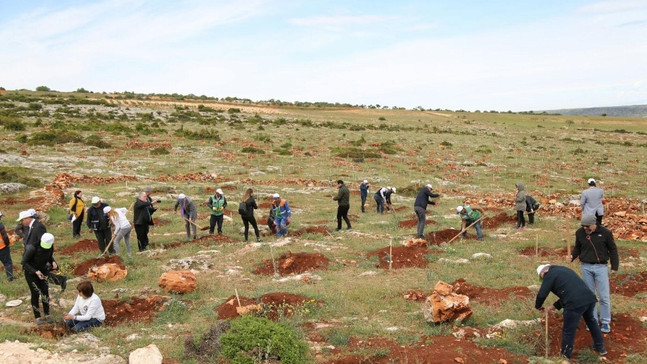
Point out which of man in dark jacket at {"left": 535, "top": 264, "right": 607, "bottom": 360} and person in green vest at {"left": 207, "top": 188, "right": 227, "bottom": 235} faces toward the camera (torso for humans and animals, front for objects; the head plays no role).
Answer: the person in green vest

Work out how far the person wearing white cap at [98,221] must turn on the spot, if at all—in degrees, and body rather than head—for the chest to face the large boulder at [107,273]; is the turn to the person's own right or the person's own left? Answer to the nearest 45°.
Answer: approximately 45° to the person's own right

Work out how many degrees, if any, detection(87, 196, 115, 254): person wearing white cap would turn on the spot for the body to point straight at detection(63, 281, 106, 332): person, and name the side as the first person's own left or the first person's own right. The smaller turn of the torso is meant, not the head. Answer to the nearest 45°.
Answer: approximately 45° to the first person's own right

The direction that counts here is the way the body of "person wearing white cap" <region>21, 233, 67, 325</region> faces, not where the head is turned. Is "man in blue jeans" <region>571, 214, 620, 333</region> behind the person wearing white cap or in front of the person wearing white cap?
in front

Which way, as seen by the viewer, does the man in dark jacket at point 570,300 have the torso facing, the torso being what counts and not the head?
to the viewer's left

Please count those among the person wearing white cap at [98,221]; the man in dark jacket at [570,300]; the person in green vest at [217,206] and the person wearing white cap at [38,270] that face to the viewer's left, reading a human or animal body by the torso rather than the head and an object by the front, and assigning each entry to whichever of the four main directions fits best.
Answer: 1

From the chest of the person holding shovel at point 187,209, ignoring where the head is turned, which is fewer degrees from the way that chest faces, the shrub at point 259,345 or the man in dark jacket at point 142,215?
the man in dark jacket

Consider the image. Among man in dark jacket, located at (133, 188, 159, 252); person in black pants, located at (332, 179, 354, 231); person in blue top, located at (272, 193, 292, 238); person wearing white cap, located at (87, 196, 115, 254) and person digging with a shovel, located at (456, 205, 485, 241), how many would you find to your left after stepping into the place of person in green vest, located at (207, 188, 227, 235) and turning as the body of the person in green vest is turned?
3

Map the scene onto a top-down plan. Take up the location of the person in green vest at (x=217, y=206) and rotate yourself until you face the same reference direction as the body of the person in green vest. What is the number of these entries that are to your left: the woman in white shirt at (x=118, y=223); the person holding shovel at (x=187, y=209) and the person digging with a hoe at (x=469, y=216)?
1

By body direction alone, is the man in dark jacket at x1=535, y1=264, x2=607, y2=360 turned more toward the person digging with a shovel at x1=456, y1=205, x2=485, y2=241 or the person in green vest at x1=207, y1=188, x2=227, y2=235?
the person in green vest

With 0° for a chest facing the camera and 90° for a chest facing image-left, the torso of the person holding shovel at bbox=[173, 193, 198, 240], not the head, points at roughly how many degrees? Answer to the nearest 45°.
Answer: approximately 45°

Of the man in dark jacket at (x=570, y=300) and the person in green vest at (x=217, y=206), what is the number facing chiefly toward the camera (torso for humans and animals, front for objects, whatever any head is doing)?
1

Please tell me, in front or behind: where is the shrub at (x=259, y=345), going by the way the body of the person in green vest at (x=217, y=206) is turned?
in front

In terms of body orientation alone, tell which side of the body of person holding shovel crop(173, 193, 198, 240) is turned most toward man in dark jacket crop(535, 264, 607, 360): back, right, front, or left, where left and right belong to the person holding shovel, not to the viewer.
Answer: left

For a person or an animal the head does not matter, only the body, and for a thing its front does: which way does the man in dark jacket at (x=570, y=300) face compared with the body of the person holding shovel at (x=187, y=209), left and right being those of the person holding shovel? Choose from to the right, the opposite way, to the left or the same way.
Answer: to the right

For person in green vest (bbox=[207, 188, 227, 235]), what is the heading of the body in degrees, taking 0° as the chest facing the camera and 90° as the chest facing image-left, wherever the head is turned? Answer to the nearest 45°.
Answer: approximately 0°

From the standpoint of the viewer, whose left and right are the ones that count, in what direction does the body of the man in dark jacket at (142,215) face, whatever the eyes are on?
facing the viewer and to the right of the viewer
